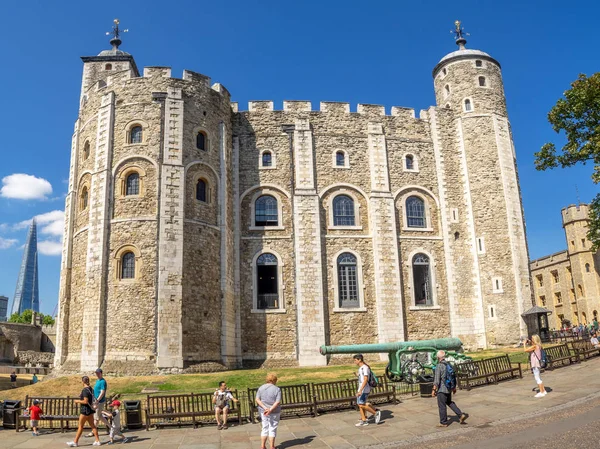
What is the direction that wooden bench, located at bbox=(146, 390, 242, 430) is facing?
toward the camera

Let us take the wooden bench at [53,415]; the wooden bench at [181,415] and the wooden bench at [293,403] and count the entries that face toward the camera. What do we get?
3

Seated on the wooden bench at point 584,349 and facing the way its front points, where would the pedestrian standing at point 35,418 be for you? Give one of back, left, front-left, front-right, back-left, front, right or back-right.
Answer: right

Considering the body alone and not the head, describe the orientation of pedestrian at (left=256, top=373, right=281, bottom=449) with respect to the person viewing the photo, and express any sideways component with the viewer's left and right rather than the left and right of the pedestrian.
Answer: facing away from the viewer

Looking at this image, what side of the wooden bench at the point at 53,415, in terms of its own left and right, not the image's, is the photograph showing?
front

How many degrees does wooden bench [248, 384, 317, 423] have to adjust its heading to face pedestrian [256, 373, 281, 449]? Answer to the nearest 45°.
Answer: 0° — it already faces them

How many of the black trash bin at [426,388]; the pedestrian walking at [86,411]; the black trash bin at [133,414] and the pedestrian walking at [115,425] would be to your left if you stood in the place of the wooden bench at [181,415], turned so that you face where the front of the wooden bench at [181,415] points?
1

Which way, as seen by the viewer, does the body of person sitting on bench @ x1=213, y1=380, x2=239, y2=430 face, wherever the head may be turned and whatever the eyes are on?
toward the camera

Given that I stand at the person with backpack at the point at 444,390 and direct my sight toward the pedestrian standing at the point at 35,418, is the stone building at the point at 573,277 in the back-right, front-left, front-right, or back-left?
back-right
